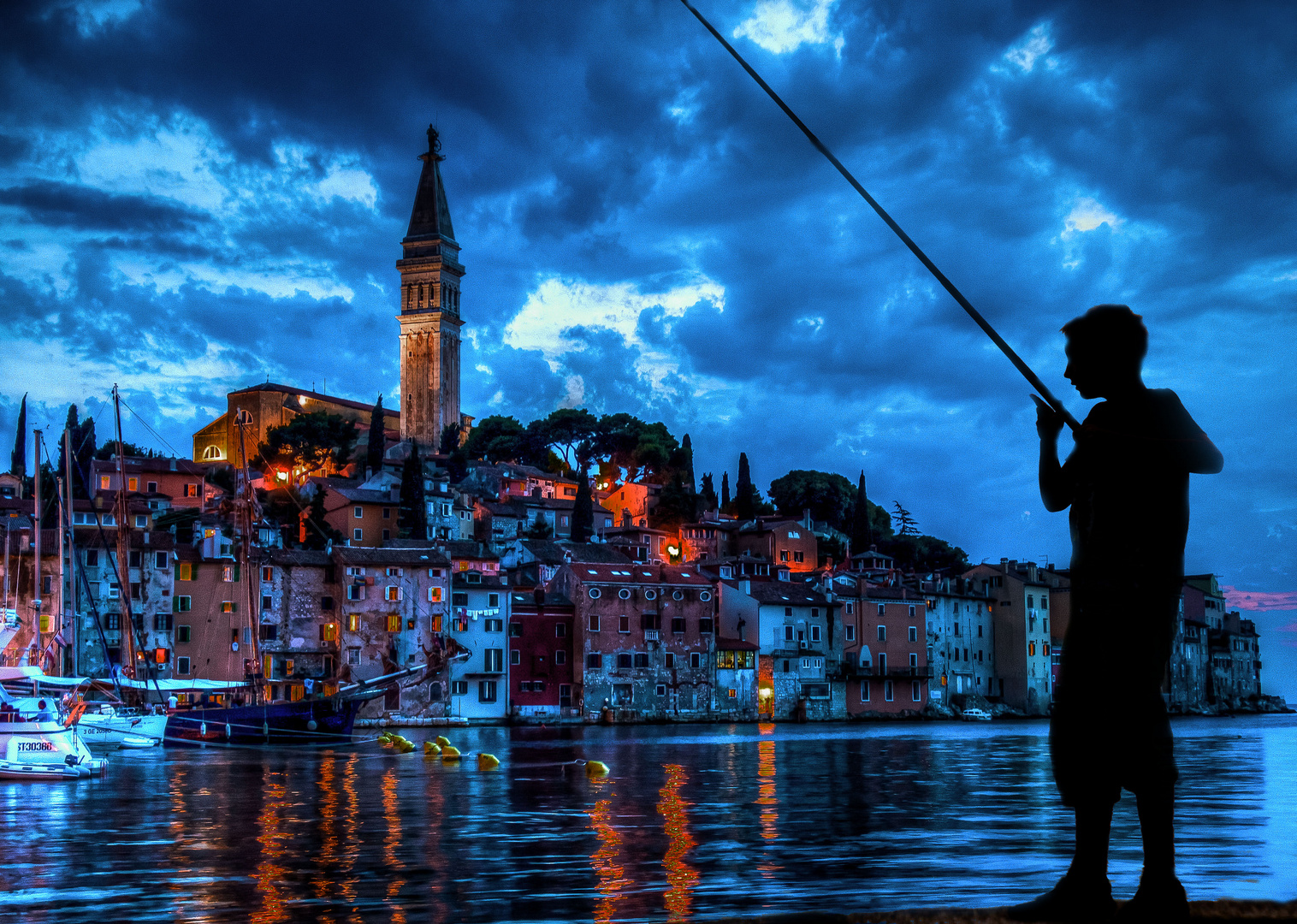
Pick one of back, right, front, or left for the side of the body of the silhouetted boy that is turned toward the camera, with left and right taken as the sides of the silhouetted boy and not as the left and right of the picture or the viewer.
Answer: left

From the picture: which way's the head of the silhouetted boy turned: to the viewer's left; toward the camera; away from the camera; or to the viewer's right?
to the viewer's left
